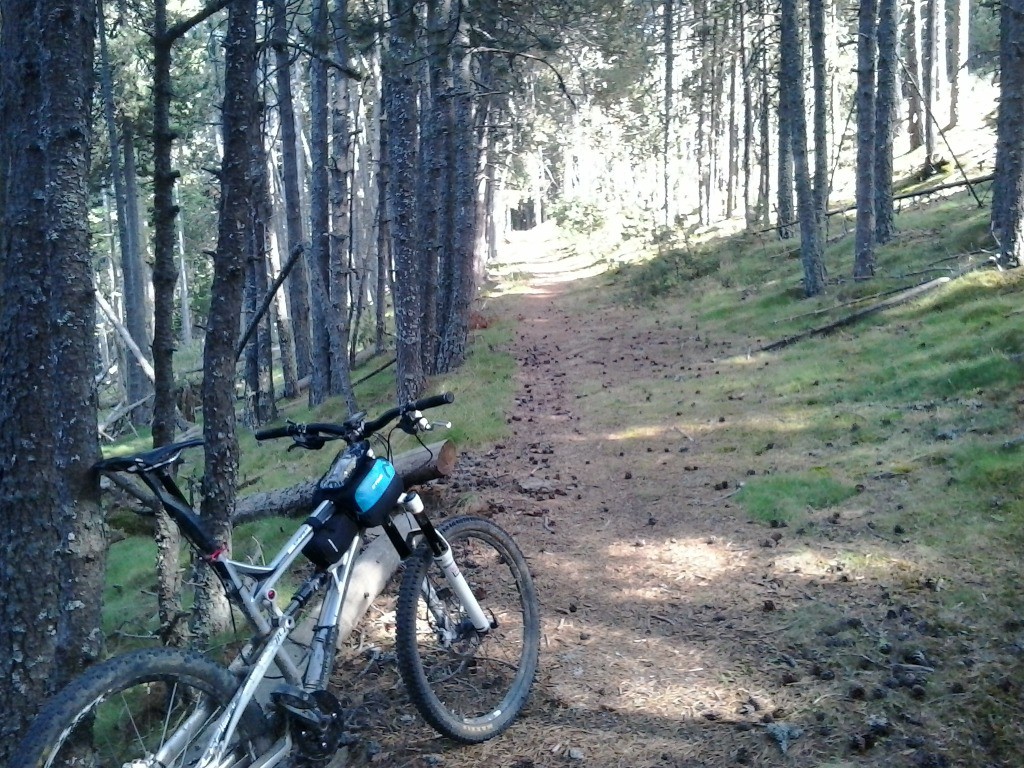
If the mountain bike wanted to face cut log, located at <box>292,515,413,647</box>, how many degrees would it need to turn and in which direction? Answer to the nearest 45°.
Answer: approximately 45° to its left

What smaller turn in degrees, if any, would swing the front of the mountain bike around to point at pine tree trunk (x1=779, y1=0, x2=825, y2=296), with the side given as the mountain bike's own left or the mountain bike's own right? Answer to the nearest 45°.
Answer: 0° — it already faces it

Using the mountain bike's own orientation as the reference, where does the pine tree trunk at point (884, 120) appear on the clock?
The pine tree trunk is roughly at 12 o'clock from the mountain bike.

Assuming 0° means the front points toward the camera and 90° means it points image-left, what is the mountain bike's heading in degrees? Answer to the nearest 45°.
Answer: approximately 225°

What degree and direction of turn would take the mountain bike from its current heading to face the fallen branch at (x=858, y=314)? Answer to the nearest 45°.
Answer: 0° — it already faces it

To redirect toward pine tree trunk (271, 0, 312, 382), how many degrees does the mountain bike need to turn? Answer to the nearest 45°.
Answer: approximately 45° to its left

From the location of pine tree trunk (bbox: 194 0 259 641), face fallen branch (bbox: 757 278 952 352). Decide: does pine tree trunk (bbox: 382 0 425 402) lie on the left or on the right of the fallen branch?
left

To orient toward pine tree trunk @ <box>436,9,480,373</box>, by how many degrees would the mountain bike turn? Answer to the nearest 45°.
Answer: approximately 45° to its left

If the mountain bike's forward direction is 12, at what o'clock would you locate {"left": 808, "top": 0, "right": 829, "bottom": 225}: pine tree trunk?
The pine tree trunk is roughly at 12 o'clock from the mountain bike.
